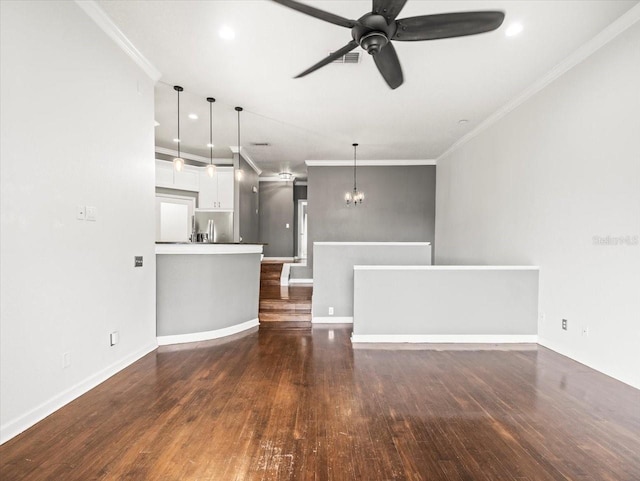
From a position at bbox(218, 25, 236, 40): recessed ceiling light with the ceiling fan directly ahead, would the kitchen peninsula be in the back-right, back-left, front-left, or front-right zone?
back-left

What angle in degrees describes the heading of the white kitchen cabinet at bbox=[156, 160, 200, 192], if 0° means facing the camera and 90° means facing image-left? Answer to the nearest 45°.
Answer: approximately 315°

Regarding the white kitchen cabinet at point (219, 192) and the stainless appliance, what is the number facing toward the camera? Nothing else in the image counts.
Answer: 2

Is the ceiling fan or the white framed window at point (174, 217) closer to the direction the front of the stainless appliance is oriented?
the ceiling fan

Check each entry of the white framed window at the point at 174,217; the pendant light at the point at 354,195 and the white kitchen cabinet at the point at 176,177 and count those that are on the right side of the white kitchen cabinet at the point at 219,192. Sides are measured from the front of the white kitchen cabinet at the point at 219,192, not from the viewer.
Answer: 2

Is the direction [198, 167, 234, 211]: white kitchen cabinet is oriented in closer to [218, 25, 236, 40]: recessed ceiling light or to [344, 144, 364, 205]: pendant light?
the recessed ceiling light

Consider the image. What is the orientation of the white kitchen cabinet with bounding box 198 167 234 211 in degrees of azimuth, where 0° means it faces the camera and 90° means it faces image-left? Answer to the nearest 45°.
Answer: approximately 0°

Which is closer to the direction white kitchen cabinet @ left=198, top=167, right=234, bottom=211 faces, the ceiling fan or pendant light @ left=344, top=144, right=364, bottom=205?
the ceiling fan

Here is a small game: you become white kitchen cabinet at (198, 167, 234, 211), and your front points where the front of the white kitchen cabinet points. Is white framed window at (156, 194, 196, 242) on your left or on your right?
on your right
